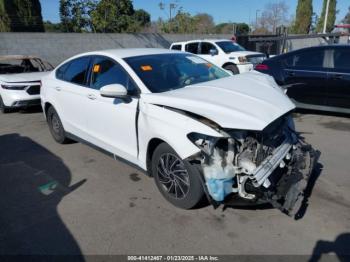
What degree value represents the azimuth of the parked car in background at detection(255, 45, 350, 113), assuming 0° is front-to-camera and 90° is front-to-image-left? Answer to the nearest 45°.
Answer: approximately 270°

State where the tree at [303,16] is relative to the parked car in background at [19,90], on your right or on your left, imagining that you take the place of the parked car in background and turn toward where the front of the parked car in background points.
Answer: on your left

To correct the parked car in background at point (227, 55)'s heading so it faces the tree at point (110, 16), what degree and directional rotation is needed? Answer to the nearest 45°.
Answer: approximately 180°

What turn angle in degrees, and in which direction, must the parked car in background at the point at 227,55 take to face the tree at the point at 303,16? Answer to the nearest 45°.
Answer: approximately 135° to its left

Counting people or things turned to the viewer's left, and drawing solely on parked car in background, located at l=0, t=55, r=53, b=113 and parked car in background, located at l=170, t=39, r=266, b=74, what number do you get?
0

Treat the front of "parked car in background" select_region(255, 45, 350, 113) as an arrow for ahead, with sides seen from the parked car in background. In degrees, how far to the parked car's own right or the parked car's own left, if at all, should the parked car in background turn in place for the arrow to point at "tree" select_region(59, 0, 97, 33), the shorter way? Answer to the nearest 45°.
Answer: approximately 135° to the parked car's own left

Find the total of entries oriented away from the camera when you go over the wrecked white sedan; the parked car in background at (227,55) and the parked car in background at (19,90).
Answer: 0

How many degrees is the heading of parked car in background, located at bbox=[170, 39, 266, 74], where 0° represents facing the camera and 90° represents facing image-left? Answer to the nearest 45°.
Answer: approximately 315°

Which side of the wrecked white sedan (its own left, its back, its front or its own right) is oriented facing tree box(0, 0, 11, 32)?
back

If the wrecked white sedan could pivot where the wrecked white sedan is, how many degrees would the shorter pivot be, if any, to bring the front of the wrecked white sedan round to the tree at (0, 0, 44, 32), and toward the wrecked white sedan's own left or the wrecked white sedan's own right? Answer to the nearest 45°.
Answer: approximately 180°

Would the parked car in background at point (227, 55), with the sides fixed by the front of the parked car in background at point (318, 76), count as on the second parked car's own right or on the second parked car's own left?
on the second parked car's own left

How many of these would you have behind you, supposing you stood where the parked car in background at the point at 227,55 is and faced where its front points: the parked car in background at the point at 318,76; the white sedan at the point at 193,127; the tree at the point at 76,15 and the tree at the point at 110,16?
2
